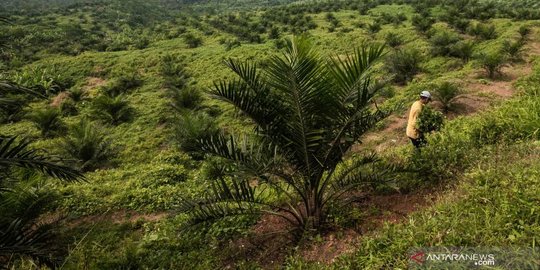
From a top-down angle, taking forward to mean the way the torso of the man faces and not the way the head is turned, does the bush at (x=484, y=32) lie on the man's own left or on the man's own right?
on the man's own left

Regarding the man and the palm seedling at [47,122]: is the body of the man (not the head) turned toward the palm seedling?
no

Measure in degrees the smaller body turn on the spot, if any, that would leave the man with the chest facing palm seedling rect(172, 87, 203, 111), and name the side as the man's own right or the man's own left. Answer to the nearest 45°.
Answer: approximately 135° to the man's own left

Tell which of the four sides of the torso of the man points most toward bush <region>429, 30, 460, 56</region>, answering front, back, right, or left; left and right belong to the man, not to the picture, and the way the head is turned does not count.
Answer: left

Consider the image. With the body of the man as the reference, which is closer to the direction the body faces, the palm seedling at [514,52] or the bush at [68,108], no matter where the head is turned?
the palm seedling

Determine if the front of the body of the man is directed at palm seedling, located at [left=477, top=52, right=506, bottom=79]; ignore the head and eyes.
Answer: no

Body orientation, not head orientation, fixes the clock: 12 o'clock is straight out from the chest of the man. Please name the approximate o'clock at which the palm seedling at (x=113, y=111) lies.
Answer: The palm seedling is roughly at 7 o'clock from the man.

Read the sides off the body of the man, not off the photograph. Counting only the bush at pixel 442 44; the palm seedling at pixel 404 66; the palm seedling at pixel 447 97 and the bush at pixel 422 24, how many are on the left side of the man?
4

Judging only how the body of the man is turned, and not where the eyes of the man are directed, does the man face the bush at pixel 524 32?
no

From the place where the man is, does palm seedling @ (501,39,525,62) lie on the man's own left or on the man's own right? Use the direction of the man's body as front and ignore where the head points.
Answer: on the man's own left

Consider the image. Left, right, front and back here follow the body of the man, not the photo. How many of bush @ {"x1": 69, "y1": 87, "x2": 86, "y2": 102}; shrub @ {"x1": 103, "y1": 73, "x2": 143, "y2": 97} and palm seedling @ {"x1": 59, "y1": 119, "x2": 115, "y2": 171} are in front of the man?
0

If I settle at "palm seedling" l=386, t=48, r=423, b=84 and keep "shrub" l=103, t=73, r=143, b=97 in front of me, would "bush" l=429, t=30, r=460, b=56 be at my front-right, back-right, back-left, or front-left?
back-right

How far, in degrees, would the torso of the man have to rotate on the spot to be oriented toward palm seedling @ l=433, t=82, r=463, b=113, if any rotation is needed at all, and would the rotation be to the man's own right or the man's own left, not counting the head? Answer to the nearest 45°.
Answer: approximately 90° to the man's own left

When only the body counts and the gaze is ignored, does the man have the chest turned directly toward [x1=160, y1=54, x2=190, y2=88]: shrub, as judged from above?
no

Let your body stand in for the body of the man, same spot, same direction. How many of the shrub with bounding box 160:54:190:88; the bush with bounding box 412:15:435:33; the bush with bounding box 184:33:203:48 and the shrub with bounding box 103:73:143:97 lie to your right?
0

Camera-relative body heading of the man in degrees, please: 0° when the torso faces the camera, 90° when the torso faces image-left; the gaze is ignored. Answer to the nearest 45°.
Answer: approximately 270°
